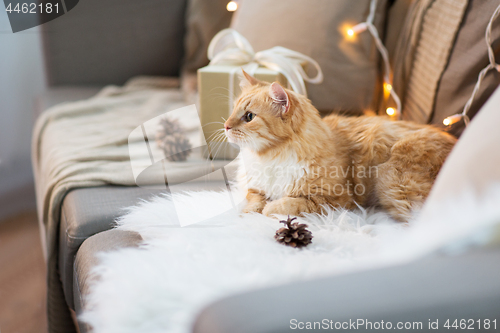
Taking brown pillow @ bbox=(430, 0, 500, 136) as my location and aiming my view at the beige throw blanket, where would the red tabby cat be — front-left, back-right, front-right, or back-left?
front-left

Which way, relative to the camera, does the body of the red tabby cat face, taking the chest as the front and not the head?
to the viewer's left

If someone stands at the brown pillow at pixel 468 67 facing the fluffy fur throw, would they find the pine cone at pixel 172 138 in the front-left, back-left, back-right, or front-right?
front-right
